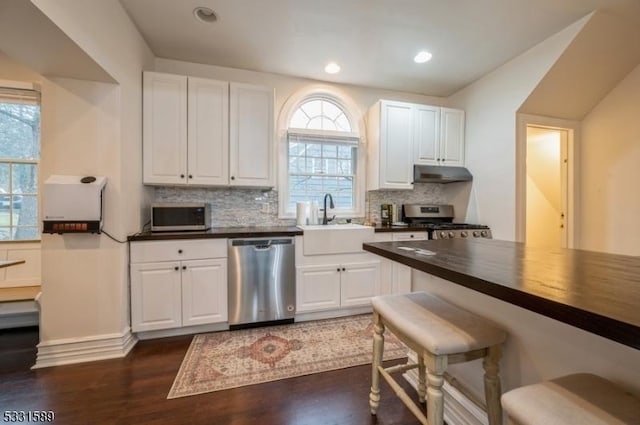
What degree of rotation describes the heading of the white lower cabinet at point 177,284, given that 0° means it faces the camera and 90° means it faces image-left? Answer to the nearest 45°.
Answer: approximately 0°

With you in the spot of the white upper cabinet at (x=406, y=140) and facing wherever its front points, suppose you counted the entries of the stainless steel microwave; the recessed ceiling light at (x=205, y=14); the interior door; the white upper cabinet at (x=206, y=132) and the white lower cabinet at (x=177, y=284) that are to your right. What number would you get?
4

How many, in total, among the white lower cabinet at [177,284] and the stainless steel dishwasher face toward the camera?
2

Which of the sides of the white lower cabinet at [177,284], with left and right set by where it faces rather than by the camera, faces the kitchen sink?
left

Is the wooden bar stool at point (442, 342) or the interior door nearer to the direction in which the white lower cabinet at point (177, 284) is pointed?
the wooden bar stool

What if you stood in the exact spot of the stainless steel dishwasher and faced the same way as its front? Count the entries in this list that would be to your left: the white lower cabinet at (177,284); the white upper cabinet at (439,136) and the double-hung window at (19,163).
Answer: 1

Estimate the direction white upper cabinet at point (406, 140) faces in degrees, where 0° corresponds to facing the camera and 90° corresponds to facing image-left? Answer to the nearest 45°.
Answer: approximately 315°

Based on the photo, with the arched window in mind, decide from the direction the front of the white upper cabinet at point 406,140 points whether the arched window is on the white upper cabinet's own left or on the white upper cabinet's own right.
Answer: on the white upper cabinet's own right

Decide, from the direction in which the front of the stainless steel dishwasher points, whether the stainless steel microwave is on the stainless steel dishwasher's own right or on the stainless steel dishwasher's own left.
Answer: on the stainless steel dishwasher's own right

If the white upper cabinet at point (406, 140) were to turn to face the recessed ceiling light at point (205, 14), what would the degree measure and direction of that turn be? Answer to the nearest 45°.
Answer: approximately 90° to its right

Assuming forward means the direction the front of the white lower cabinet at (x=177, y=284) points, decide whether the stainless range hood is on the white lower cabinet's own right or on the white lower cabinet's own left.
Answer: on the white lower cabinet's own left

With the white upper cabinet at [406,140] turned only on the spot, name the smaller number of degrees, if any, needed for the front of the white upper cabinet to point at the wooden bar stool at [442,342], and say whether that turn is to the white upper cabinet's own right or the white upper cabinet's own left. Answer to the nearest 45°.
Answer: approximately 45° to the white upper cabinet's own right

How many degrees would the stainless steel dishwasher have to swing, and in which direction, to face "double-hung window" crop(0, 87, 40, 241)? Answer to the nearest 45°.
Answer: approximately 90° to its right

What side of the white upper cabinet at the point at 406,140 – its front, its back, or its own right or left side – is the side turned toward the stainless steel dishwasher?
right
